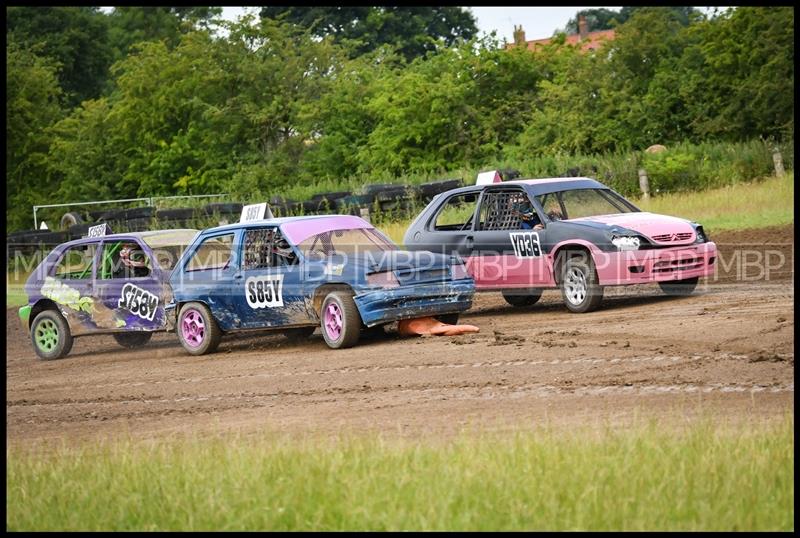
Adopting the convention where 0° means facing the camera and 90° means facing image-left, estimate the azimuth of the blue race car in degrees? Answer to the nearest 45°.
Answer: approximately 315°

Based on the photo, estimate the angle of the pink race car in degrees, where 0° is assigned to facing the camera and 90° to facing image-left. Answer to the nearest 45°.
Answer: approximately 315°

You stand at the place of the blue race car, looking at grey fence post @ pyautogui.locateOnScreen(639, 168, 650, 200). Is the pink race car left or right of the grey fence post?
right

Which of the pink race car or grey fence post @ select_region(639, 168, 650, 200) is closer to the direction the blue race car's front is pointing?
the pink race car

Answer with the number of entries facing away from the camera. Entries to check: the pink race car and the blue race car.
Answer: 0

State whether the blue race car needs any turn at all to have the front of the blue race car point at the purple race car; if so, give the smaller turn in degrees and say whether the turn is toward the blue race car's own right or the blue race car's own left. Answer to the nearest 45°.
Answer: approximately 180°

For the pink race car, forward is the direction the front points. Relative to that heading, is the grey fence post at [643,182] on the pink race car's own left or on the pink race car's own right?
on the pink race car's own left
